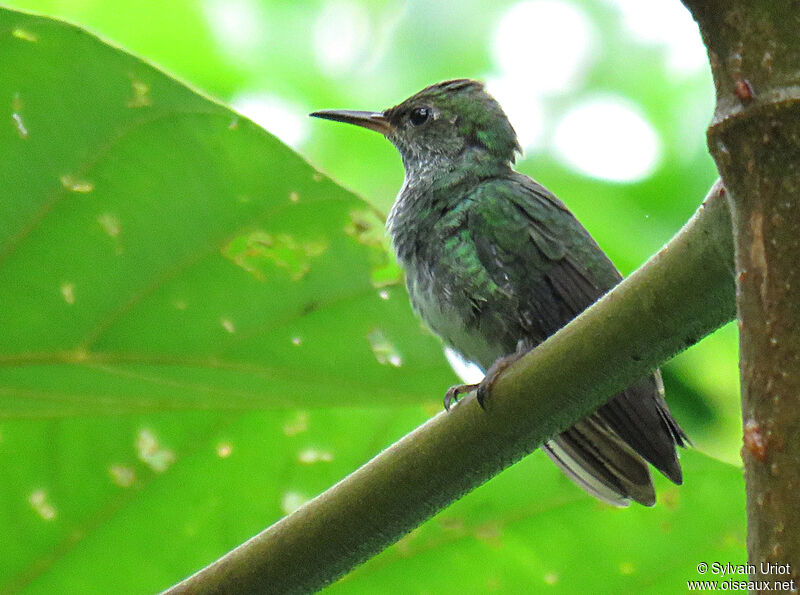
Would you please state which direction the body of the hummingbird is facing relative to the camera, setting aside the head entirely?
to the viewer's left
